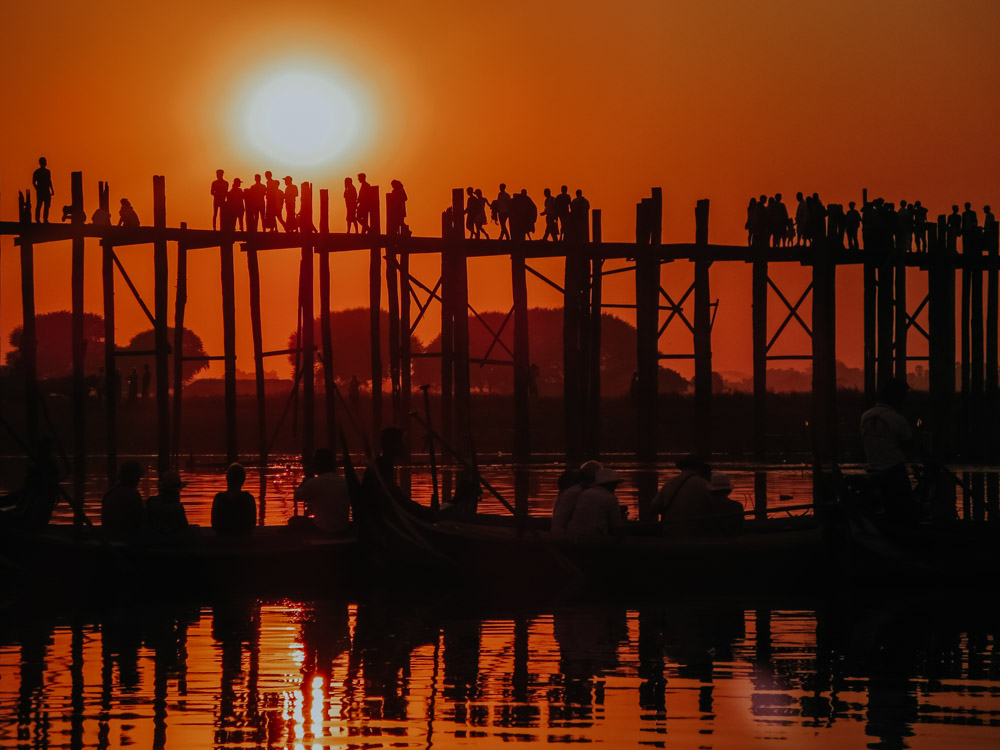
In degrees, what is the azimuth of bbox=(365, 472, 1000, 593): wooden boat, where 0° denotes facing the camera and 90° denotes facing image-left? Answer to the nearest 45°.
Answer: approximately 90°

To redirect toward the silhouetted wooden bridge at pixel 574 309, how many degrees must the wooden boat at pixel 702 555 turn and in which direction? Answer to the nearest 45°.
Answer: approximately 90° to its right

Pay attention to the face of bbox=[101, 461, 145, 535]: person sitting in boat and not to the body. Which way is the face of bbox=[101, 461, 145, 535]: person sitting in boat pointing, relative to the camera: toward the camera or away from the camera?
away from the camera

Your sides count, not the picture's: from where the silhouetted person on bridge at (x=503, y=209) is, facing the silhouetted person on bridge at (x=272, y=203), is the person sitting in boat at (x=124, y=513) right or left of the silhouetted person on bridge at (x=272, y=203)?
left

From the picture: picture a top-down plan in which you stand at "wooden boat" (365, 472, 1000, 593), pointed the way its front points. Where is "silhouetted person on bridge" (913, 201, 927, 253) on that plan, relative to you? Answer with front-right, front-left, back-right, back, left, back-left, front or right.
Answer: right

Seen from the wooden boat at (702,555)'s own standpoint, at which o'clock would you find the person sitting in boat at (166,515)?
The person sitting in boat is roughly at 12 o'clock from the wooden boat.

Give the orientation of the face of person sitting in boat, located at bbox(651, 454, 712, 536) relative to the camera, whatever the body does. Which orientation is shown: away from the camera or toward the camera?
away from the camera

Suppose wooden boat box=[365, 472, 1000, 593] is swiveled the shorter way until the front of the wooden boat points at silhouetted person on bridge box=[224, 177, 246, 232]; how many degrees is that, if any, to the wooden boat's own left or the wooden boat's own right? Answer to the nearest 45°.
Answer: approximately 45° to the wooden boat's own right

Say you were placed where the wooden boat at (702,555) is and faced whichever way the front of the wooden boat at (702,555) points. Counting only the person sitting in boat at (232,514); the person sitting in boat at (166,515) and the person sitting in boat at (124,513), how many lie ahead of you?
3

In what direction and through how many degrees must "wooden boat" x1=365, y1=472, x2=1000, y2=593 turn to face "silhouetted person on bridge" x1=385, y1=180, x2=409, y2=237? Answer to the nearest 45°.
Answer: approximately 90° to its right

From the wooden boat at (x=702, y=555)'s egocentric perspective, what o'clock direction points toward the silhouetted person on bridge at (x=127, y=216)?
The silhouetted person on bridge is roughly at 2 o'clock from the wooden boat.
